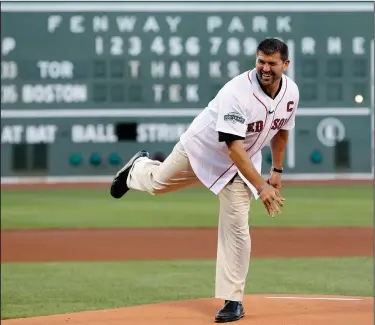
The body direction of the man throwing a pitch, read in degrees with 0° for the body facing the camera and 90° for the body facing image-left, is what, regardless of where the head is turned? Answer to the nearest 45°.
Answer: approximately 315°

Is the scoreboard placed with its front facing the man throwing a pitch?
yes

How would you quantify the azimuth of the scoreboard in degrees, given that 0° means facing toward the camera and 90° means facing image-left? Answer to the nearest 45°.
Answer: approximately 0°

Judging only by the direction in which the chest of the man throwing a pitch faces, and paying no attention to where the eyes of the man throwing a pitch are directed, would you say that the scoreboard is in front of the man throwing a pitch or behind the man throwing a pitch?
behind
